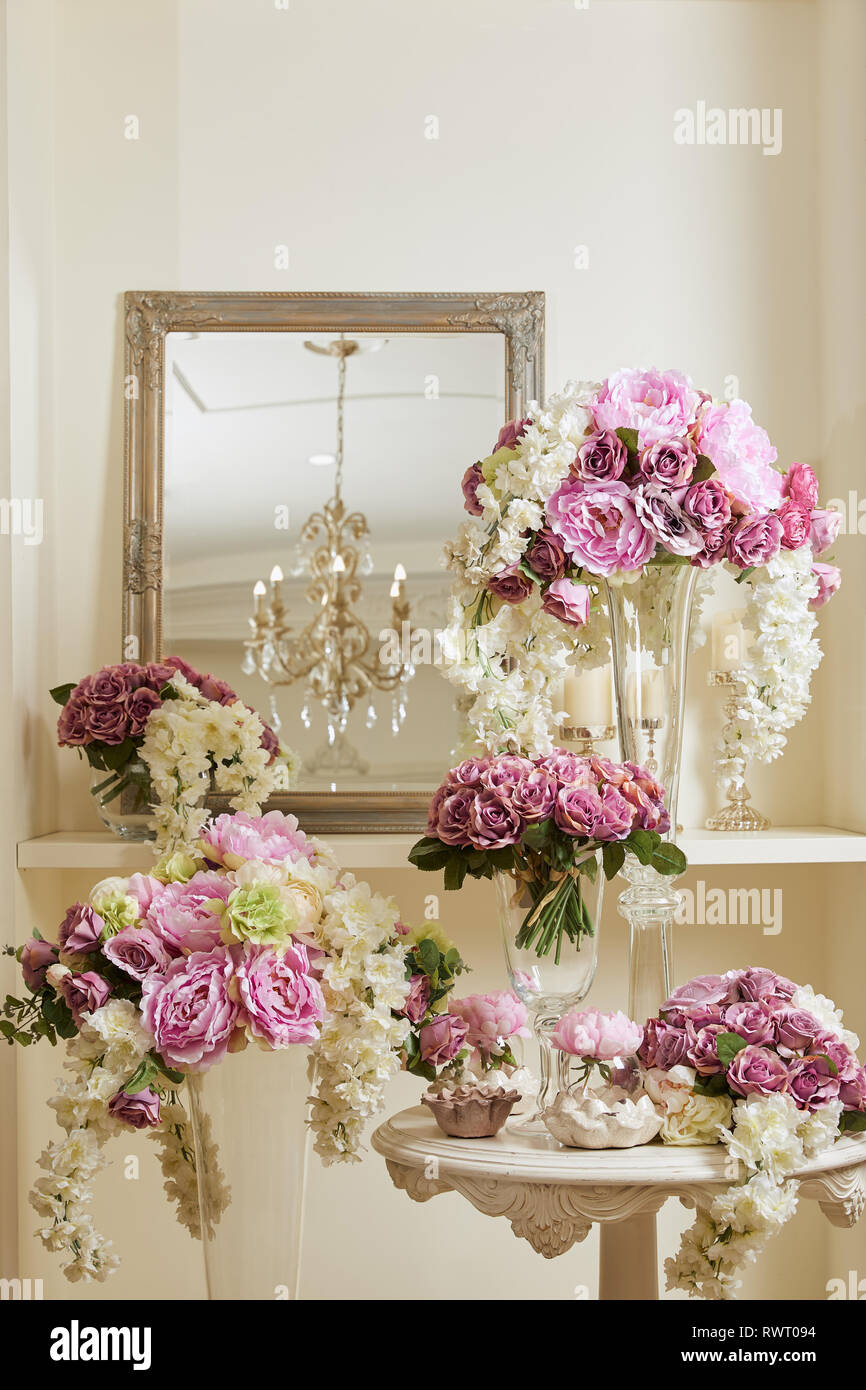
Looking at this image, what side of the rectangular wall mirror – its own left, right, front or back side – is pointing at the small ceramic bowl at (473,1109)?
front

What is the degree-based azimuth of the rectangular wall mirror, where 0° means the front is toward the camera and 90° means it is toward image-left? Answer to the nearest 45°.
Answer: approximately 0°

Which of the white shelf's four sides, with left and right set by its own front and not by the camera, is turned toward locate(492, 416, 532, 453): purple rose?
front

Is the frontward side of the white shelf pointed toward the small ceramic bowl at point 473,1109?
yes

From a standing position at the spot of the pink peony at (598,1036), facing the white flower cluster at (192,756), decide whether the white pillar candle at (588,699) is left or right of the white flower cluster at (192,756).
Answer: right
